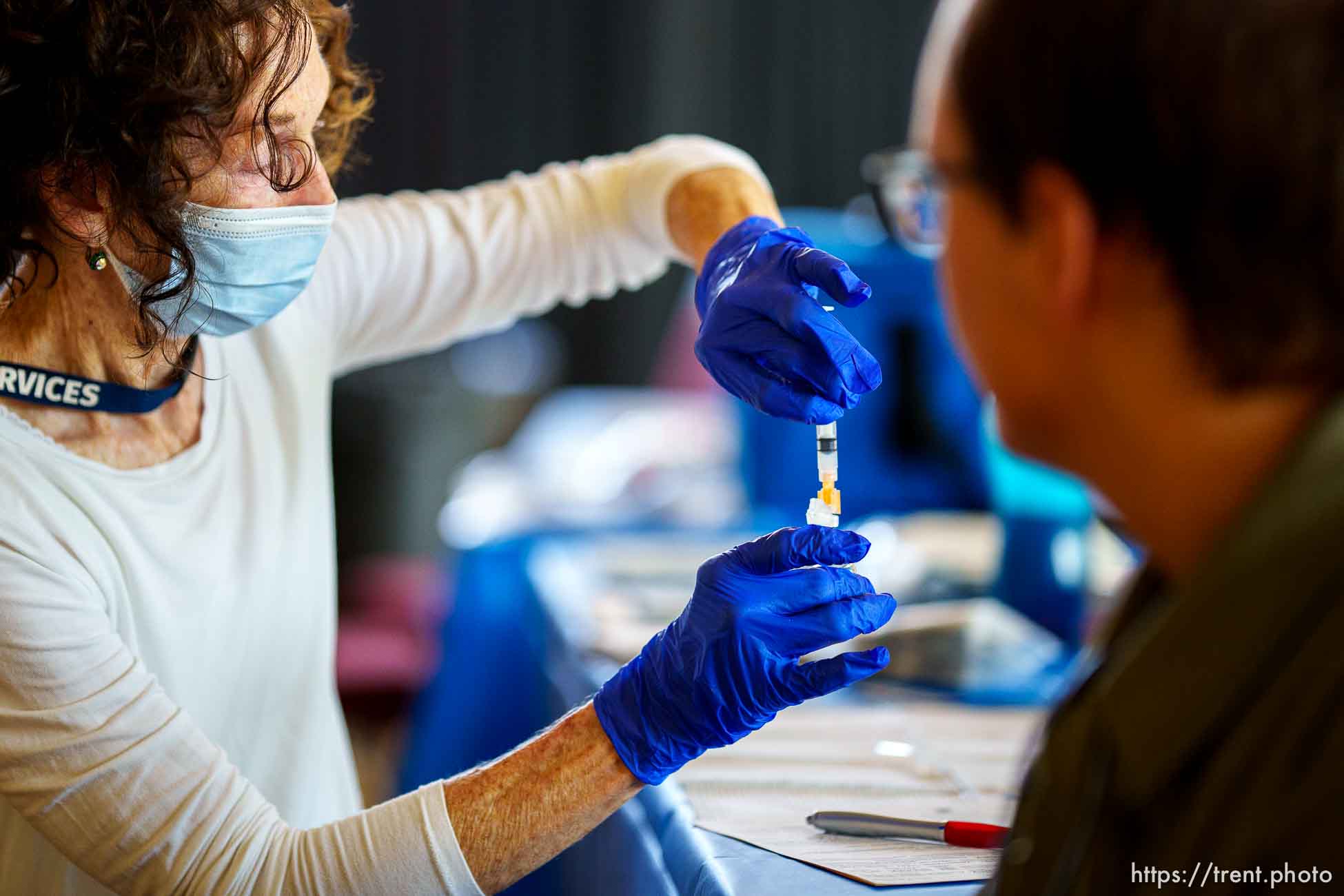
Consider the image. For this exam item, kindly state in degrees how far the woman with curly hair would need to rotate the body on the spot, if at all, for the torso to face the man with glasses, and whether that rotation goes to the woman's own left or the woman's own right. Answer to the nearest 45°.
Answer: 0° — they already face them

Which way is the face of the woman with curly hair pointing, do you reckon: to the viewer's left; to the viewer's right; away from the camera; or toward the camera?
to the viewer's right

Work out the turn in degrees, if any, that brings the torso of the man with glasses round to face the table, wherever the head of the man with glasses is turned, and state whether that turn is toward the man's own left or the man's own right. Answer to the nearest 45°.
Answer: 0° — they already face it

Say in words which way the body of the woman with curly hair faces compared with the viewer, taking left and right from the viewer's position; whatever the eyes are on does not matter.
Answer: facing the viewer and to the right of the viewer

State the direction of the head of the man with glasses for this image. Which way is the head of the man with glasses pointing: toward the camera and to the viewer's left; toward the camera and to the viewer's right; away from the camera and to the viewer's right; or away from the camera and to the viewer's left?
away from the camera and to the viewer's left

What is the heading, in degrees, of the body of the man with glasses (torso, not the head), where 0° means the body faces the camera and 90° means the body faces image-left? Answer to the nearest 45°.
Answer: approximately 135°
